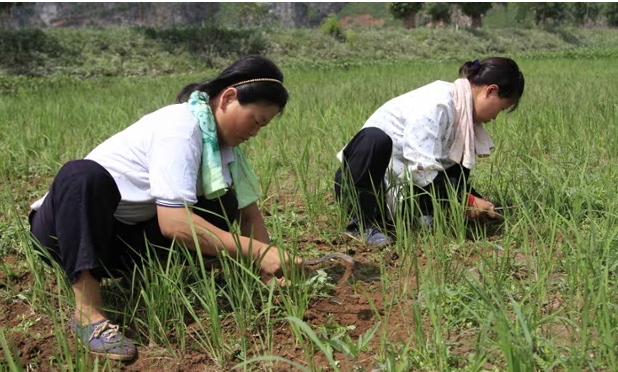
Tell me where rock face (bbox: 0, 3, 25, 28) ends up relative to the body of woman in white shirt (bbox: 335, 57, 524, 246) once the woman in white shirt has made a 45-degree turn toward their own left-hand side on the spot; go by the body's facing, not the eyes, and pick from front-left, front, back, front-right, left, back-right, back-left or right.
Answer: left

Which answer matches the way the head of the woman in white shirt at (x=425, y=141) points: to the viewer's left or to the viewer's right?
to the viewer's right

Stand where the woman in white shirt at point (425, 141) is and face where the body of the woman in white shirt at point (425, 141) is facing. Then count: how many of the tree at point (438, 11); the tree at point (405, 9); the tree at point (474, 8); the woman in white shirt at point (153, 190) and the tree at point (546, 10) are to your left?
4

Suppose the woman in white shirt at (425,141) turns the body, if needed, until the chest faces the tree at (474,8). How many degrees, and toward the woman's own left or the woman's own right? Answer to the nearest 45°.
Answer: approximately 90° to the woman's own left

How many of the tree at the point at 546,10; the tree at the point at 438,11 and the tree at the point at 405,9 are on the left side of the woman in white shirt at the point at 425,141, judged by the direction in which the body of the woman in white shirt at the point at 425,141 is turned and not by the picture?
3

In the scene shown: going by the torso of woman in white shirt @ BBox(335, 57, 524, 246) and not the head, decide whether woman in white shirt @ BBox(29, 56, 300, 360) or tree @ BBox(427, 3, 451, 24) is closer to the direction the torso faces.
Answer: the tree

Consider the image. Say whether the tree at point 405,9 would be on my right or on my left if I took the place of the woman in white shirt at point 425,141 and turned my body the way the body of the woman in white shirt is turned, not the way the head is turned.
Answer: on my left

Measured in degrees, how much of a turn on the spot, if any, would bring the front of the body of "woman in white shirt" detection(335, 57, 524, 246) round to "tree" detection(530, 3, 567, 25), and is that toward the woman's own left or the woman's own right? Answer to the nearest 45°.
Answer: approximately 90° to the woman's own left

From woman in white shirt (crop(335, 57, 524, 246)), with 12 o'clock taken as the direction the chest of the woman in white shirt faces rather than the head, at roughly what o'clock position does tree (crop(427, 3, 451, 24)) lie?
The tree is roughly at 9 o'clock from the woman in white shirt.

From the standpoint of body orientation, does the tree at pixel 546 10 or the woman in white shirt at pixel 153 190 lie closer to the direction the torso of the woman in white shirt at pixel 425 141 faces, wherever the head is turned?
the tree

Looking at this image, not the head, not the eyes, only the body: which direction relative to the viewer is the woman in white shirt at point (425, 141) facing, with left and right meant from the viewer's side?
facing to the right of the viewer

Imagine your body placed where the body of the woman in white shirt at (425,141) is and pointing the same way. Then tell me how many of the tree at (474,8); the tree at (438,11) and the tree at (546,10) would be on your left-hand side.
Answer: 3

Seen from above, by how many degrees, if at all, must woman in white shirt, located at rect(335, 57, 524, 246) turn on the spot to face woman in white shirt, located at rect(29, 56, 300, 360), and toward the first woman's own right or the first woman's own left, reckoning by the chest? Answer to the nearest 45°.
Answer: approximately 135° to the first woman's own right
